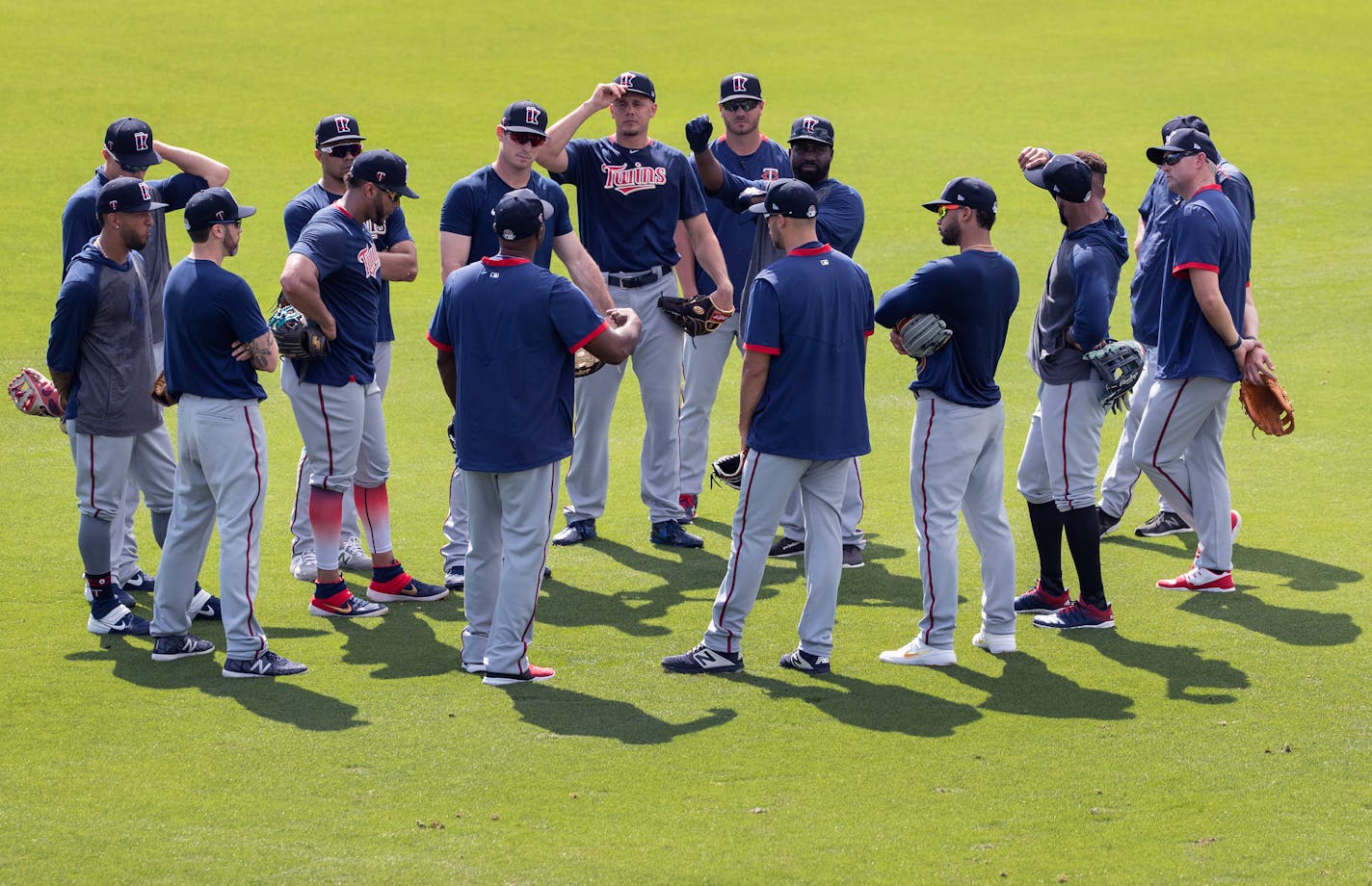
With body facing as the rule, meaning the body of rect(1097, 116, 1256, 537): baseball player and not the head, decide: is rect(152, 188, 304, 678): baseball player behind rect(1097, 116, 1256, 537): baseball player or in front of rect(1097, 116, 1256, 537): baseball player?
in front

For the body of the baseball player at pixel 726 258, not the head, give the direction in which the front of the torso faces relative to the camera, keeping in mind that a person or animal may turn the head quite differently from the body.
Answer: toward the camera

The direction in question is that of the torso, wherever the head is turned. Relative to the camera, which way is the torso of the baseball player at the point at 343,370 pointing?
to the viewer's right

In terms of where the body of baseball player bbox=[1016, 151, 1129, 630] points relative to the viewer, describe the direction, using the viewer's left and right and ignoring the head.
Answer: facing to the left of the viewer

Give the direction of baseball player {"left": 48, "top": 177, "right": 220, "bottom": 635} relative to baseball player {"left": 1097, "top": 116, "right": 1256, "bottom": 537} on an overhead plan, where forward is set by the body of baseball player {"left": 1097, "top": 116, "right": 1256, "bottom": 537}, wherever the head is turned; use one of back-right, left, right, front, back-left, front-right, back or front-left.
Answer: front

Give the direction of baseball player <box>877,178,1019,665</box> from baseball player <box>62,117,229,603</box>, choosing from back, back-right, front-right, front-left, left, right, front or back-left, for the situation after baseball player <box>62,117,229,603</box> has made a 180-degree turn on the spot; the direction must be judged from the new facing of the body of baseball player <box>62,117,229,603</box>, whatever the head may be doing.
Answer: back

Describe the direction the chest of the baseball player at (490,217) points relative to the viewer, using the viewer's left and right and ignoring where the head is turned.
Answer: facing the viewer

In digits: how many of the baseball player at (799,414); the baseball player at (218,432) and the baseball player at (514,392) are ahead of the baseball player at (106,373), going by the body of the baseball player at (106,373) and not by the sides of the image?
3

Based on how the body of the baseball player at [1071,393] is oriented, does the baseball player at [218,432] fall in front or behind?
in front

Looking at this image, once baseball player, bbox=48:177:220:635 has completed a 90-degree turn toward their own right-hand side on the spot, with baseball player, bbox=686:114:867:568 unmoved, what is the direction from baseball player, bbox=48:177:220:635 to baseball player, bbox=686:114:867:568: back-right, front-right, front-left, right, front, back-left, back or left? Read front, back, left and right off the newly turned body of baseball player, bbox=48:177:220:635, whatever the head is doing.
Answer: back-left

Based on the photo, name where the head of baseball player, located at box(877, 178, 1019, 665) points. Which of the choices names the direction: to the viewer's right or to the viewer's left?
to the viewer's left

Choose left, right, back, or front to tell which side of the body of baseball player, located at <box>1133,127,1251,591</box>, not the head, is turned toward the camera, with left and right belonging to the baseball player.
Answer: left

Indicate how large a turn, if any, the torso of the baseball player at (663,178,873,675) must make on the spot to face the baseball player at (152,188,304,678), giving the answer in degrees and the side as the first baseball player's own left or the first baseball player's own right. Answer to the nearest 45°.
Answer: approximately 45° to the first baseball player's own left

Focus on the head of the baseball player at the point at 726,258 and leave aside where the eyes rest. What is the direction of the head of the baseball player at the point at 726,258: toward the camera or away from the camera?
toward the camera

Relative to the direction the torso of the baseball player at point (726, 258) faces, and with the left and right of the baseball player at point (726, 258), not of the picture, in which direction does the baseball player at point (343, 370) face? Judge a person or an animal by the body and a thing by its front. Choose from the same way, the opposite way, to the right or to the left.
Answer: to the left

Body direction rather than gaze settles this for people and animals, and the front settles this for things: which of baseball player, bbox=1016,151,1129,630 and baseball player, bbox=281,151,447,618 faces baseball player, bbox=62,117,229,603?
baseball player, bbox=1016,151,1129,630

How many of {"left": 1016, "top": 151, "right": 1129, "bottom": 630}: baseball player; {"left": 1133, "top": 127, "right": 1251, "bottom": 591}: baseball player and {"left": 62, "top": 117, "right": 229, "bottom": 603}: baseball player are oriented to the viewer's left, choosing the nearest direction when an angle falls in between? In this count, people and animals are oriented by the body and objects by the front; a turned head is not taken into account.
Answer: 2

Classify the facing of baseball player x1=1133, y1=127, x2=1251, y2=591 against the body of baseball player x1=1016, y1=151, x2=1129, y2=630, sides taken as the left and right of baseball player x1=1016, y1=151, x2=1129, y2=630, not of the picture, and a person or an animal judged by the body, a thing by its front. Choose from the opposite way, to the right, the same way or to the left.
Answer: the same way

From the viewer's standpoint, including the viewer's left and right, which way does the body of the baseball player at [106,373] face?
facing the viewer and to the right of the viewer
